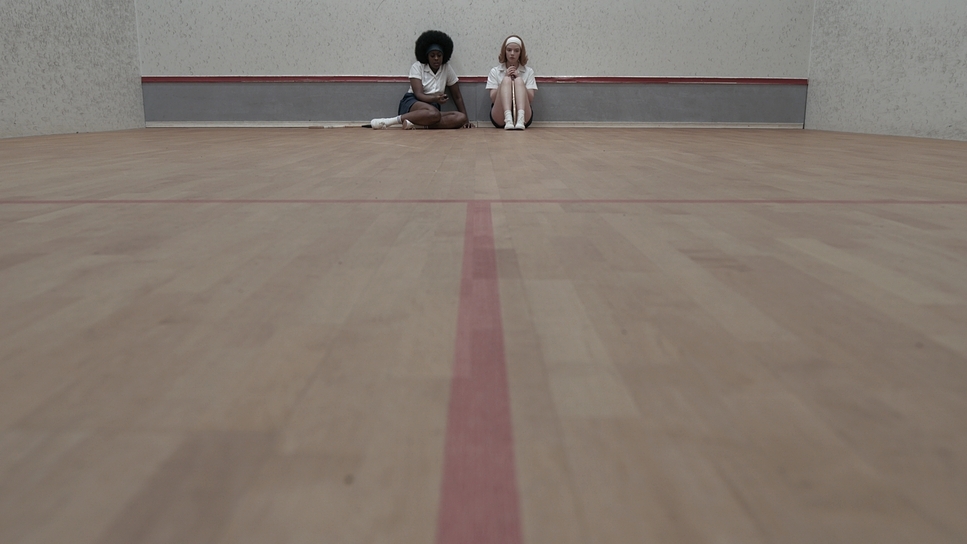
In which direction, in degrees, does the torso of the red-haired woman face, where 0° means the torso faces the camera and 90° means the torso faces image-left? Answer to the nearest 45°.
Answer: approximately 0°
